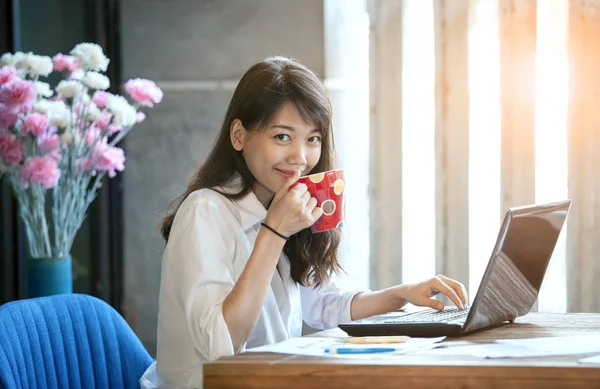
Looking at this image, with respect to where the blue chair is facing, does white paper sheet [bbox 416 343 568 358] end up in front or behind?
in front

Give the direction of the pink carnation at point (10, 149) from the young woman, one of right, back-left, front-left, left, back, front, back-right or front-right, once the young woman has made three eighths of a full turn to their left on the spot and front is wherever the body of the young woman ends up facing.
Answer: front-left

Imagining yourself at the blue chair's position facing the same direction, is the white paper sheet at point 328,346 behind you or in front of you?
in front

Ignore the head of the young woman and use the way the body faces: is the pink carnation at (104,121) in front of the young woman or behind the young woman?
behind

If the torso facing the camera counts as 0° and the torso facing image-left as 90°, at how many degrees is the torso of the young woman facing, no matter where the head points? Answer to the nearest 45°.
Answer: approximately 315°
